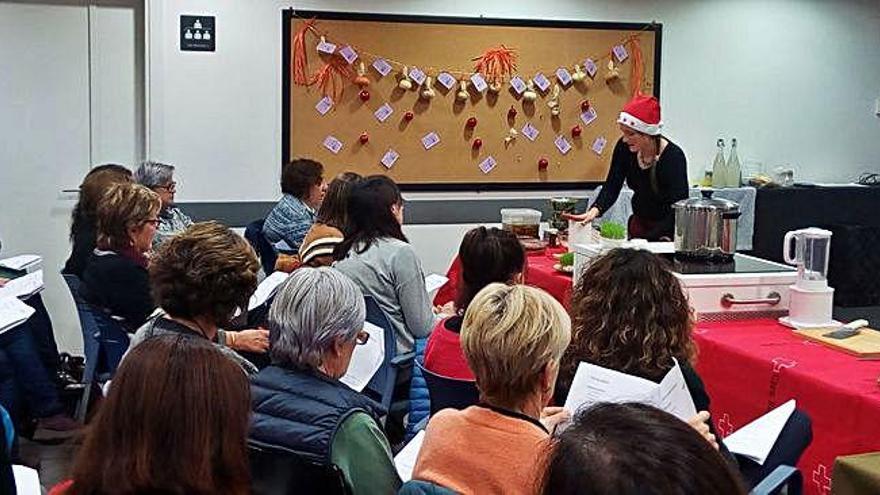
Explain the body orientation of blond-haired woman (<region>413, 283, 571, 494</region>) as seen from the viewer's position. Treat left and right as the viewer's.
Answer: facing away from the viewer and to the right of the viewer

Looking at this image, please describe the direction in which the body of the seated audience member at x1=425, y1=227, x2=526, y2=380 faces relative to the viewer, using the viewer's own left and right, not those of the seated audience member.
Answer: facing away from the viewer and to the right of the viewer

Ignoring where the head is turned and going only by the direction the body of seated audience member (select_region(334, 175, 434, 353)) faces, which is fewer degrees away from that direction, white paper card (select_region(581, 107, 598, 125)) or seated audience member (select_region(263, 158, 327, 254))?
the white paper card

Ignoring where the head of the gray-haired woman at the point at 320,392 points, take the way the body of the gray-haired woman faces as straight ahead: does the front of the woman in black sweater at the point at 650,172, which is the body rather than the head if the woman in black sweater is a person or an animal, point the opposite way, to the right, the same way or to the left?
the opposite way

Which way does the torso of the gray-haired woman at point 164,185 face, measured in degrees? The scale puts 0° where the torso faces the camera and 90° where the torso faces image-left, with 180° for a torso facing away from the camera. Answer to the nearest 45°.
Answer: approximately 270°

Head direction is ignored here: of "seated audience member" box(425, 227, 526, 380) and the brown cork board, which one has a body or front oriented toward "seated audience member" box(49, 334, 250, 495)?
the brown cork board

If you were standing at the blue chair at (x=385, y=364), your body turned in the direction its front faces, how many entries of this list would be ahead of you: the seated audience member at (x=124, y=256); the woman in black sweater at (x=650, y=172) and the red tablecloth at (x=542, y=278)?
2

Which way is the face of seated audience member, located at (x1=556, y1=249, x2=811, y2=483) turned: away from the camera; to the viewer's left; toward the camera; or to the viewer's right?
away from the camera

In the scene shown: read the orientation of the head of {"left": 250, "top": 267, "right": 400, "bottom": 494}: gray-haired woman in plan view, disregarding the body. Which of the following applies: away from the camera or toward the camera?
away from the camera

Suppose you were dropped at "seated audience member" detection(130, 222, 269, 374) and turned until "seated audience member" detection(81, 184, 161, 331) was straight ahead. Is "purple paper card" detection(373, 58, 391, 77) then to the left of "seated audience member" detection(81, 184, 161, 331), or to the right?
right

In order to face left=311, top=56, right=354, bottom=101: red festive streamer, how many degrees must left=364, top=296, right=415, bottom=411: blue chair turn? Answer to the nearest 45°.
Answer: approximately 45° to its left

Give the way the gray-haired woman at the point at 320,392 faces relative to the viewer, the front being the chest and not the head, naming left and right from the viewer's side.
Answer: facing away from the viewer and to the right of the viewer

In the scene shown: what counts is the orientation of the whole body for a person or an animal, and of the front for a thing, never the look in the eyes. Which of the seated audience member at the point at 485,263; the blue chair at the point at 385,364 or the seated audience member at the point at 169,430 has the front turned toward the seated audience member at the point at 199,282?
the seated audience member at the point at 169,430

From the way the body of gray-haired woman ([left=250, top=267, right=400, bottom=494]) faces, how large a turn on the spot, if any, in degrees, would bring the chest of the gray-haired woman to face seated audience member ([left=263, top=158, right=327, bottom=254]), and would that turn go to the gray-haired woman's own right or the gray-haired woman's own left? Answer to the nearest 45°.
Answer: approximately 45° to the gray-haired woman's own left

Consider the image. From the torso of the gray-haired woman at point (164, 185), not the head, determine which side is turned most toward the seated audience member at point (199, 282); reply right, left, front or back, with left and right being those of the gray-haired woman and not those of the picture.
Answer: right

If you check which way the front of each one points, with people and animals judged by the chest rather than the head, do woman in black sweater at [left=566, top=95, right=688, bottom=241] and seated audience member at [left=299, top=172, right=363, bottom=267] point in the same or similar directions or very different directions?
very different directions
